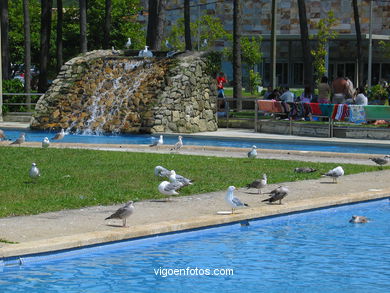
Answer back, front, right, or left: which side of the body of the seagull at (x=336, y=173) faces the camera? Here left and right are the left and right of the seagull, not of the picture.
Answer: right

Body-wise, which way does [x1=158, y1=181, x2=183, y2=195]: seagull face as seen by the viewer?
to the viewer's left

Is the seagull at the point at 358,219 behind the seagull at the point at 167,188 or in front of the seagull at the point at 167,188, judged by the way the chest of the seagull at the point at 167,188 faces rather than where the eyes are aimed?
behind

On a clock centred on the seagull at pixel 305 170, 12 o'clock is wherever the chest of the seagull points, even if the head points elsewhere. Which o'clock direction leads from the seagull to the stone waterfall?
The stone waterfall is roughly at 2 o'clock from the seagull.

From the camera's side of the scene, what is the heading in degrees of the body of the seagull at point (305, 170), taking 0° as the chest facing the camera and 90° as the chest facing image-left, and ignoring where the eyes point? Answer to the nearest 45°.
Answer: approximately 90°

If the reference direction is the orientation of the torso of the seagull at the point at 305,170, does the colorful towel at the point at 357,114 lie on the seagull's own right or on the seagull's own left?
on the seagull's own right
